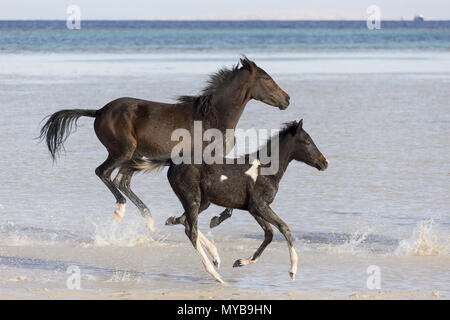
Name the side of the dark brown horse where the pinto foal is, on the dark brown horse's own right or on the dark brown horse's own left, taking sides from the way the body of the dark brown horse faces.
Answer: on the dark brown horse's own right

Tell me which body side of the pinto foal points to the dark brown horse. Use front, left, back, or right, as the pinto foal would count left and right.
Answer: left

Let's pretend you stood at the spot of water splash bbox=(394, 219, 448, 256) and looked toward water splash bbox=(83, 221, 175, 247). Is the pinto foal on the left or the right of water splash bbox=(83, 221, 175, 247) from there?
left

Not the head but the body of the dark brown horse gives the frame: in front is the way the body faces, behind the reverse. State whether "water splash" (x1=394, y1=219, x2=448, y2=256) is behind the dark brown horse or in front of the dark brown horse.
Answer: in front

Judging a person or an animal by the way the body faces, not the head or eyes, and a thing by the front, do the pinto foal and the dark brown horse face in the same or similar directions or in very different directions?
same or similar directions

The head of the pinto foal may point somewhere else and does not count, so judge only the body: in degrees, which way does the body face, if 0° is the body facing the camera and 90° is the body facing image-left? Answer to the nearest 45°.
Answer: approximately 270°

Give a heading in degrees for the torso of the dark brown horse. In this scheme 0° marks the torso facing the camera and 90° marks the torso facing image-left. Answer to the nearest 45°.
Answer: approximately 270°

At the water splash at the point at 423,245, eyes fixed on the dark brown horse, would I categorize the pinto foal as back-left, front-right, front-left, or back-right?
front-left

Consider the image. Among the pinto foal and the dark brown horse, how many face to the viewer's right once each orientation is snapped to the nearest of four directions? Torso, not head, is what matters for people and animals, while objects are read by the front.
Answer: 2
